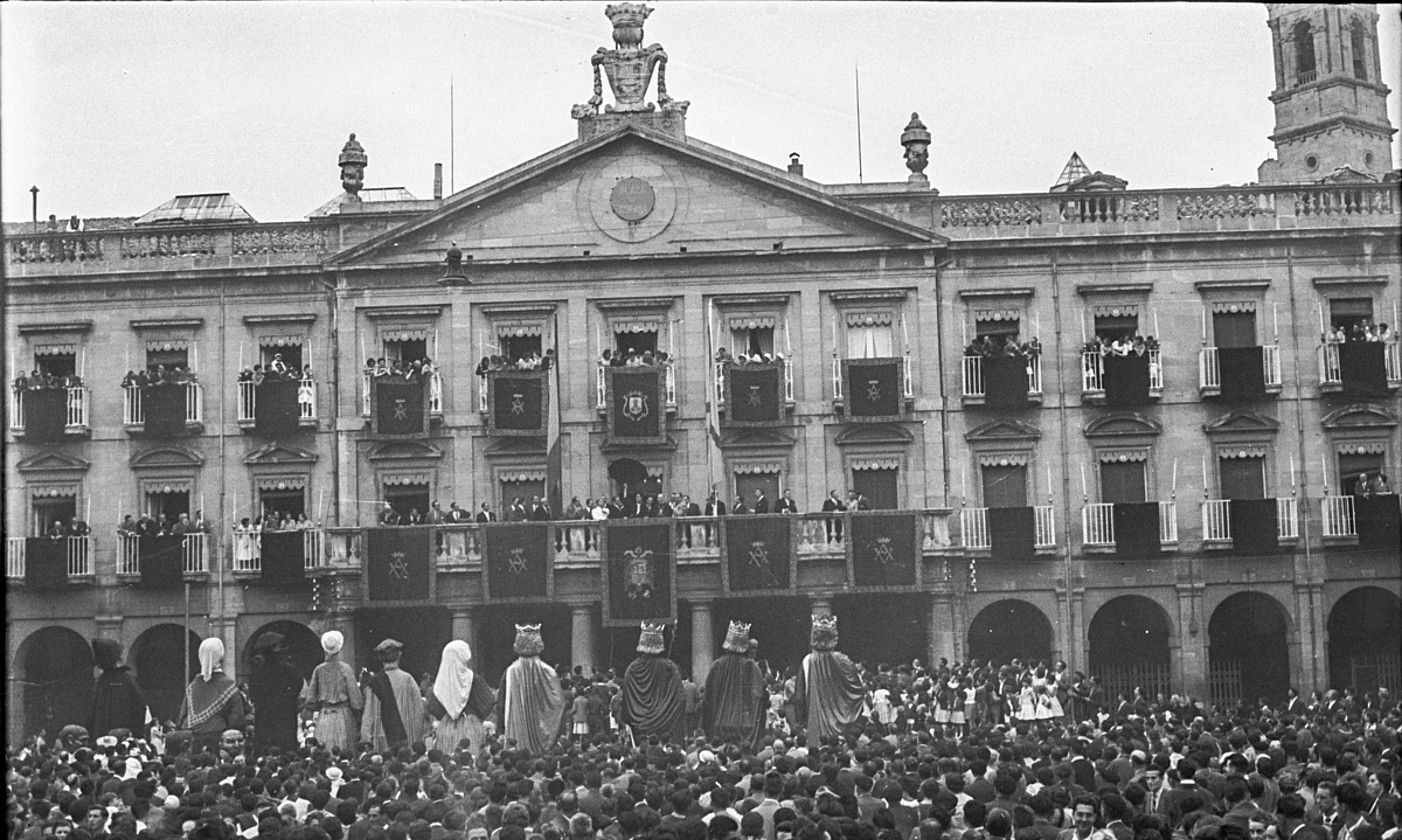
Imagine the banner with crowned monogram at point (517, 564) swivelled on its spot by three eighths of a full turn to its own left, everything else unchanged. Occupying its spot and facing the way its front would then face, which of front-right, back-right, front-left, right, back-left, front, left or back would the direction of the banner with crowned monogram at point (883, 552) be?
front-right

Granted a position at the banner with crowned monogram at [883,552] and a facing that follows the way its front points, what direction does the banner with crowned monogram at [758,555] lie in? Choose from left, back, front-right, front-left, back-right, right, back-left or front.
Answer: right

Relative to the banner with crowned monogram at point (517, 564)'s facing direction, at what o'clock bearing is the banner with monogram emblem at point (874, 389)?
the banner with monogram emblem at point (874, 389) is roughly at 9 o'clock from the banner with crowned monogram at point (517, 564).

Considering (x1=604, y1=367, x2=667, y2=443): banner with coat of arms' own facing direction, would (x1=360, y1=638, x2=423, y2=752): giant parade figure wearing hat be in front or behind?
in front
